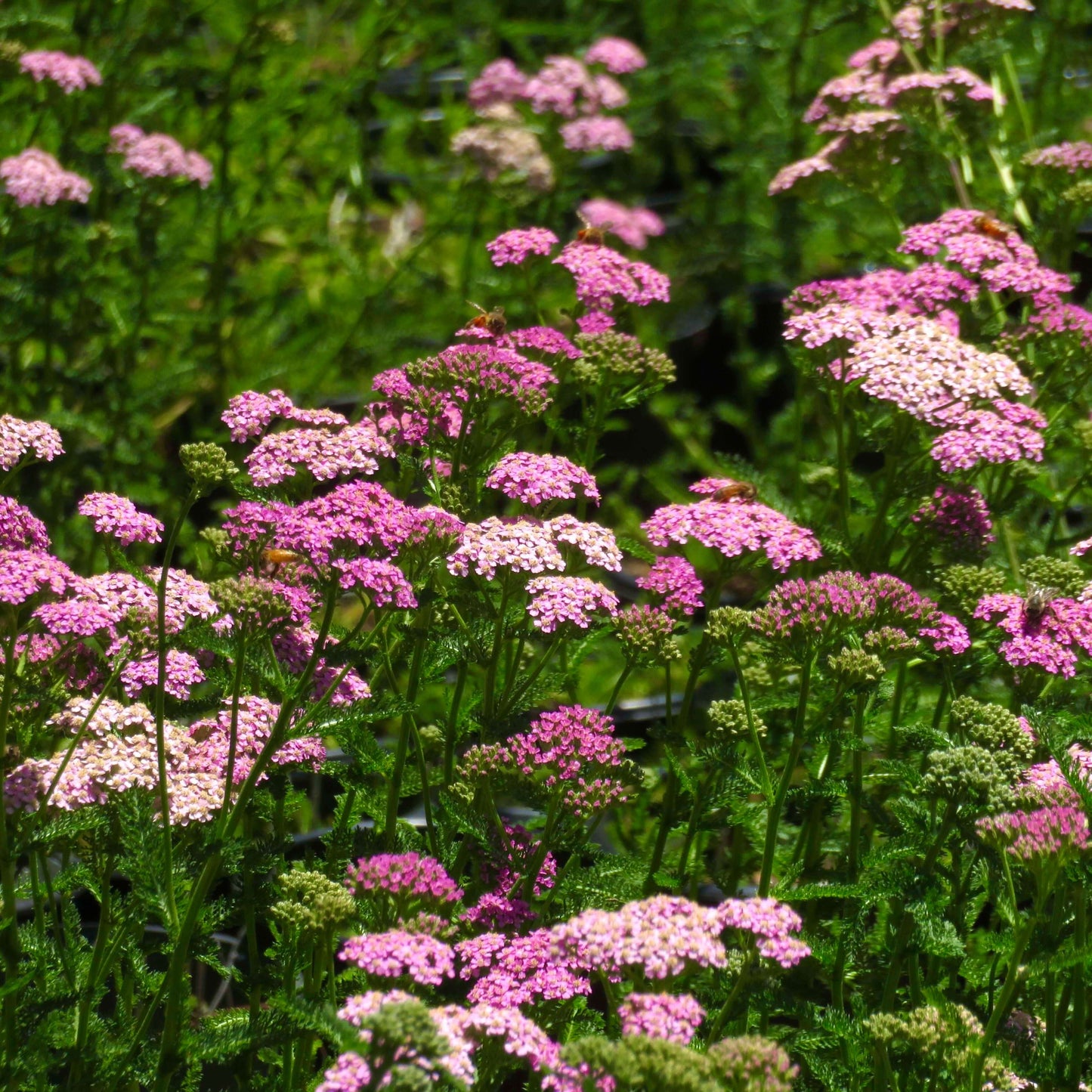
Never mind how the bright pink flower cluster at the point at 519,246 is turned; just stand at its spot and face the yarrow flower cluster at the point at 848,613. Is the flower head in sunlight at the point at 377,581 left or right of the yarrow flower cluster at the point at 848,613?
right

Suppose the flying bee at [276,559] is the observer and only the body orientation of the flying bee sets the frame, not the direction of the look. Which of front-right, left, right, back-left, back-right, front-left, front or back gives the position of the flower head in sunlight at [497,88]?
right

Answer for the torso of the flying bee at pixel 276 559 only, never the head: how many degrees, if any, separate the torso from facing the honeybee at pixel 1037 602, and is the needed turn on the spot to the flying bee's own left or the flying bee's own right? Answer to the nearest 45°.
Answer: approximately 180°

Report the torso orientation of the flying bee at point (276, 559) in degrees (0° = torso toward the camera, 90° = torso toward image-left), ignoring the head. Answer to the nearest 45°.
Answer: approximately 90°

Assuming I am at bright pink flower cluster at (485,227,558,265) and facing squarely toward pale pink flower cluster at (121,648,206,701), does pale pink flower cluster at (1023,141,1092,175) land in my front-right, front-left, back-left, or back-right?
back-left

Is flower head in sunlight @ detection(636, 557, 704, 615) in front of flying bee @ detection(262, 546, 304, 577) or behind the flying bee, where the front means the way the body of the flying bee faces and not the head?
behind

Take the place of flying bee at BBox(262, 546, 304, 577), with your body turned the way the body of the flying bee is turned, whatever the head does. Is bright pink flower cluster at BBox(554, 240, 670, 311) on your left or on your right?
on your right
